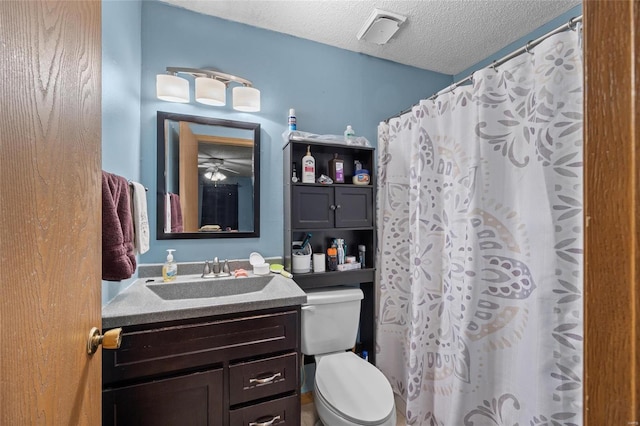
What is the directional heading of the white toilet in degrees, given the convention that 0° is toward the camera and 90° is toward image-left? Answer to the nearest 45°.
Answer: approximately 315°

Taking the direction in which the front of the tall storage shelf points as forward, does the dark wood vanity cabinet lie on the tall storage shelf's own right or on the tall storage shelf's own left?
on the tall storage shelf's own right

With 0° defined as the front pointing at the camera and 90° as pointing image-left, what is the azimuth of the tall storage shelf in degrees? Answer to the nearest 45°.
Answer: approximately 315°

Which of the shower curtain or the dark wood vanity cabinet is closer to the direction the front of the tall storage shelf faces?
the shower curtain
